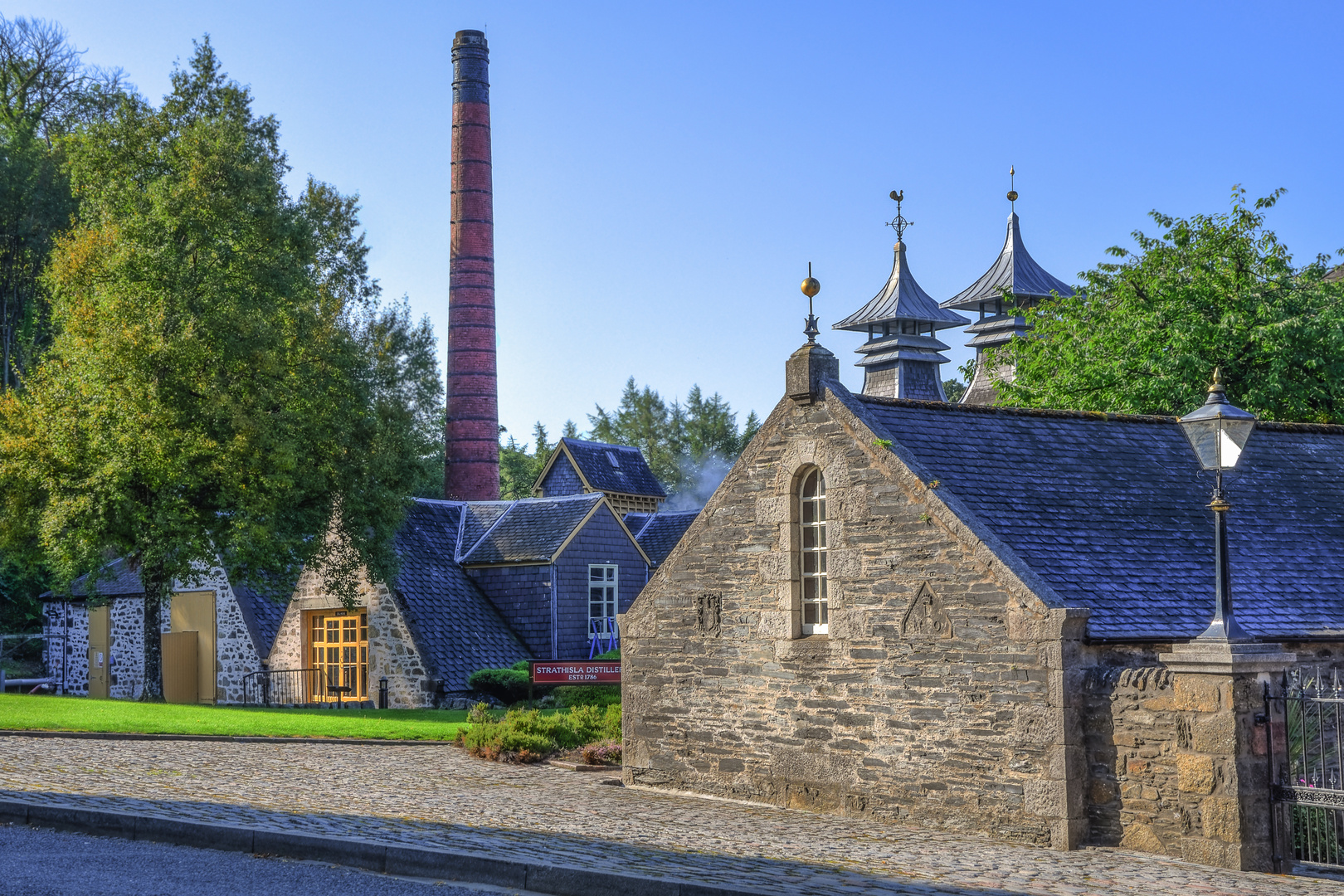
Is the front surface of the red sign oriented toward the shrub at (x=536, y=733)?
yes

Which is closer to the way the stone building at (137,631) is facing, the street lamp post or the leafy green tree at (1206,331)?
the street lamp post

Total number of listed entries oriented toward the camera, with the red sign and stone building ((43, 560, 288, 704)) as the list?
2

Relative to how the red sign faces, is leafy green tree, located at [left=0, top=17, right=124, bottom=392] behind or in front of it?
behind

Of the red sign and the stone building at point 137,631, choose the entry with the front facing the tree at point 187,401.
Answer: the stone building

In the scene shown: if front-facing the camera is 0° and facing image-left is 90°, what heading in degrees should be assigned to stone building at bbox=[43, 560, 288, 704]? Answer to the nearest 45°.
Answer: approximately 0°

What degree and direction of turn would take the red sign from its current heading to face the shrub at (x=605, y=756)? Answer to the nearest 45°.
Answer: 0° — it already faces it
